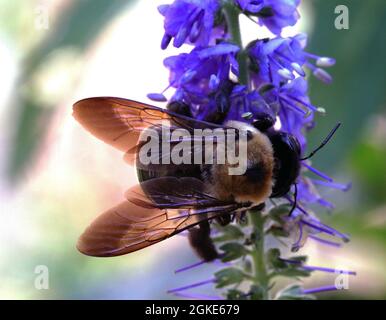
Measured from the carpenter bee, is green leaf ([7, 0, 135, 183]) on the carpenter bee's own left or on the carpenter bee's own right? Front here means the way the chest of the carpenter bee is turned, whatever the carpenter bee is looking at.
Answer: on the carpenter bee's own left

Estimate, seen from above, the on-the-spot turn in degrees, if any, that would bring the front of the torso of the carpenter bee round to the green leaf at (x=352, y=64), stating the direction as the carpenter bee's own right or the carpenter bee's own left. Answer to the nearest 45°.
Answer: approximately 45° to the carpenter bee's own left

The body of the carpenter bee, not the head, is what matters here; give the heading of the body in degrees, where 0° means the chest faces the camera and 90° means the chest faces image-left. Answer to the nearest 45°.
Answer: approximately 270°
